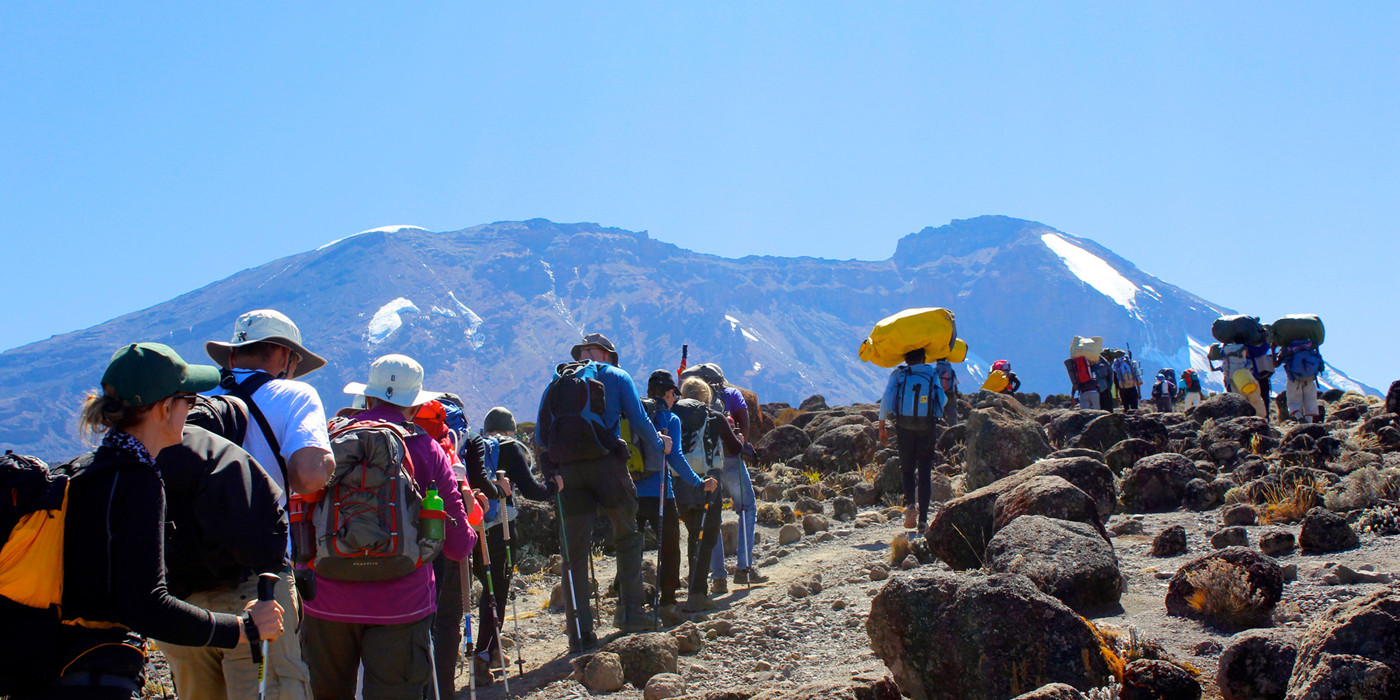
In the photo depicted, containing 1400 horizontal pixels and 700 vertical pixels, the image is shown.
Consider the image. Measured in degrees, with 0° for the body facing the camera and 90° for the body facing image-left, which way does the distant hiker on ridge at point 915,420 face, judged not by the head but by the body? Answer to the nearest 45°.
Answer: approximately 180°

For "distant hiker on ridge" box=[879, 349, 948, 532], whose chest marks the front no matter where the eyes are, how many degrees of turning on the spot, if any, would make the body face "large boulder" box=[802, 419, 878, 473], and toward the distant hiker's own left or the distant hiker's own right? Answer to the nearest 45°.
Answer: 0° — they already face it

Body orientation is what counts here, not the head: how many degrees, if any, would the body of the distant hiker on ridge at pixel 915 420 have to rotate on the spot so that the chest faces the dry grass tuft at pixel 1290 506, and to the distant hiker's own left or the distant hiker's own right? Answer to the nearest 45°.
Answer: approximately 135° to the distant hiker's own right

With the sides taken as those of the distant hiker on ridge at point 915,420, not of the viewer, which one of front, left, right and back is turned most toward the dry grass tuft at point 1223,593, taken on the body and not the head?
back

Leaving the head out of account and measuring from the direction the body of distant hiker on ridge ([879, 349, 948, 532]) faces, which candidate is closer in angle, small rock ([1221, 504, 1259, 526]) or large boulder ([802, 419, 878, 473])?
the large boulder

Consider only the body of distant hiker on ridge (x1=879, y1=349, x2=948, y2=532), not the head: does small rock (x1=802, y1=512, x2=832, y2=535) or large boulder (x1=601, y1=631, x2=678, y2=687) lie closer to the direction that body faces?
the small rock

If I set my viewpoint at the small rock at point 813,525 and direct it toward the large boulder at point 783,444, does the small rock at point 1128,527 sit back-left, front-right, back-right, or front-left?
back-right

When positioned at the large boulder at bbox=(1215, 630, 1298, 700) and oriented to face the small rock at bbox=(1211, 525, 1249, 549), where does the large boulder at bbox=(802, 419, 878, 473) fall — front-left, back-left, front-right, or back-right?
front-left

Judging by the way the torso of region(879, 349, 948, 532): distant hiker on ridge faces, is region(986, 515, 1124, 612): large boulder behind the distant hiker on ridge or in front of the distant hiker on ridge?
behind
